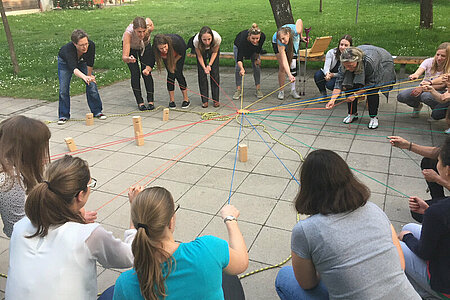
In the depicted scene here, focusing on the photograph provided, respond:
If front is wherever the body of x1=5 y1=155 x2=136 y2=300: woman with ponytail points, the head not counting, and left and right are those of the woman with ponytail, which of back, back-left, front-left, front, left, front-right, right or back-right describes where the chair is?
front

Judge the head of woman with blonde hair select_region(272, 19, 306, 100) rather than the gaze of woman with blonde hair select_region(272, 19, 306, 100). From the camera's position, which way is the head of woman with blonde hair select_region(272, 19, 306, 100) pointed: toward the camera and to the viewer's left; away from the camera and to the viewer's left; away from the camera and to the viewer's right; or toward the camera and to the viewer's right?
toward the camera and to the viewer's left

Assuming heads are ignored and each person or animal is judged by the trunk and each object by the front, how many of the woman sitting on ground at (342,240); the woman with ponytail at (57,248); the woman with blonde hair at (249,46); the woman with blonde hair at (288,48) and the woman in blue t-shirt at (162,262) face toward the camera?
2

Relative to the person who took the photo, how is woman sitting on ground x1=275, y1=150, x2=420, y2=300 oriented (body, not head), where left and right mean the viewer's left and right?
facing away from the viewer and to the left of the viewer

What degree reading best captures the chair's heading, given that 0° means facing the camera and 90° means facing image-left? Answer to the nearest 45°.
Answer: approximately 45°

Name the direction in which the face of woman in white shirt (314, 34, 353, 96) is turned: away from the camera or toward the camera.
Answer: toward the camera

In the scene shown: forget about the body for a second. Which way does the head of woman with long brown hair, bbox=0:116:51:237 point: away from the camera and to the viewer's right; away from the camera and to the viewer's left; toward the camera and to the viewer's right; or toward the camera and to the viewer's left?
away from the camera and to the viewer's right

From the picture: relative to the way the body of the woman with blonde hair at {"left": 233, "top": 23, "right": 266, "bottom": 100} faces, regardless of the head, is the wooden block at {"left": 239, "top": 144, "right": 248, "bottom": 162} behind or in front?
in front

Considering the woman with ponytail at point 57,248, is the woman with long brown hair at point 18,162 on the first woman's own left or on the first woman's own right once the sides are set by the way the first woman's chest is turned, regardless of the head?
on the first woman's own left

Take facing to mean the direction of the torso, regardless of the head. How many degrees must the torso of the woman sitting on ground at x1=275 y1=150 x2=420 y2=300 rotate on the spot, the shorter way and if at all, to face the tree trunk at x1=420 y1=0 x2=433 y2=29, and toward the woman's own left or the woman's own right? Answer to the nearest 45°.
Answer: approximately 45° to the woman's own right

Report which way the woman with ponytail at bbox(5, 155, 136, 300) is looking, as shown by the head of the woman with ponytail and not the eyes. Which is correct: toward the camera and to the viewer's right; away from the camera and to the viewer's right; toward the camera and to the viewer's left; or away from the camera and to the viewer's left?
away from the camera and to the viewer's right

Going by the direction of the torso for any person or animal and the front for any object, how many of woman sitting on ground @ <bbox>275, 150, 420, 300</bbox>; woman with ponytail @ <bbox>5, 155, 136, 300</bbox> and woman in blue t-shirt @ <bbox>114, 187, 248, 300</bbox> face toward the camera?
0

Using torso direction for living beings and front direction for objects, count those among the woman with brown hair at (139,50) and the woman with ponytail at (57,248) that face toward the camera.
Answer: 1

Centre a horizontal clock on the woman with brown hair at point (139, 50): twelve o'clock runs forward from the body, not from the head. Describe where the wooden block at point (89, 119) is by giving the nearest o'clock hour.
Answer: The wooden block is roughly at 2 o'clock from the woman with brown hair.

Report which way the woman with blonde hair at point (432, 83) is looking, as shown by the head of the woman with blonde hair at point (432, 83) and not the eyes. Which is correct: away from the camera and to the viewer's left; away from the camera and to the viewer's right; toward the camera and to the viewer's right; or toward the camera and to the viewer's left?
toward the camera and to the viewer's left

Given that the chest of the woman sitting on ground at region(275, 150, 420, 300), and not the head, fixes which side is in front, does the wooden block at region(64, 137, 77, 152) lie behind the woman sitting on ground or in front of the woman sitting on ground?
in front

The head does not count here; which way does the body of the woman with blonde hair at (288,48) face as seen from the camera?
toward the camera

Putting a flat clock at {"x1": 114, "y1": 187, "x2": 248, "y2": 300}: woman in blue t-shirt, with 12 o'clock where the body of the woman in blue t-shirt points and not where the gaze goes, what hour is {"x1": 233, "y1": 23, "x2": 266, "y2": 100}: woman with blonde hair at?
The woman with blonde hair is roughly at 11 o'clock from the woman in blue t-shirt.

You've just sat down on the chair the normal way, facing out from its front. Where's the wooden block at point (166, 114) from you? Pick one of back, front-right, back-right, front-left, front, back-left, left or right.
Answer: front
